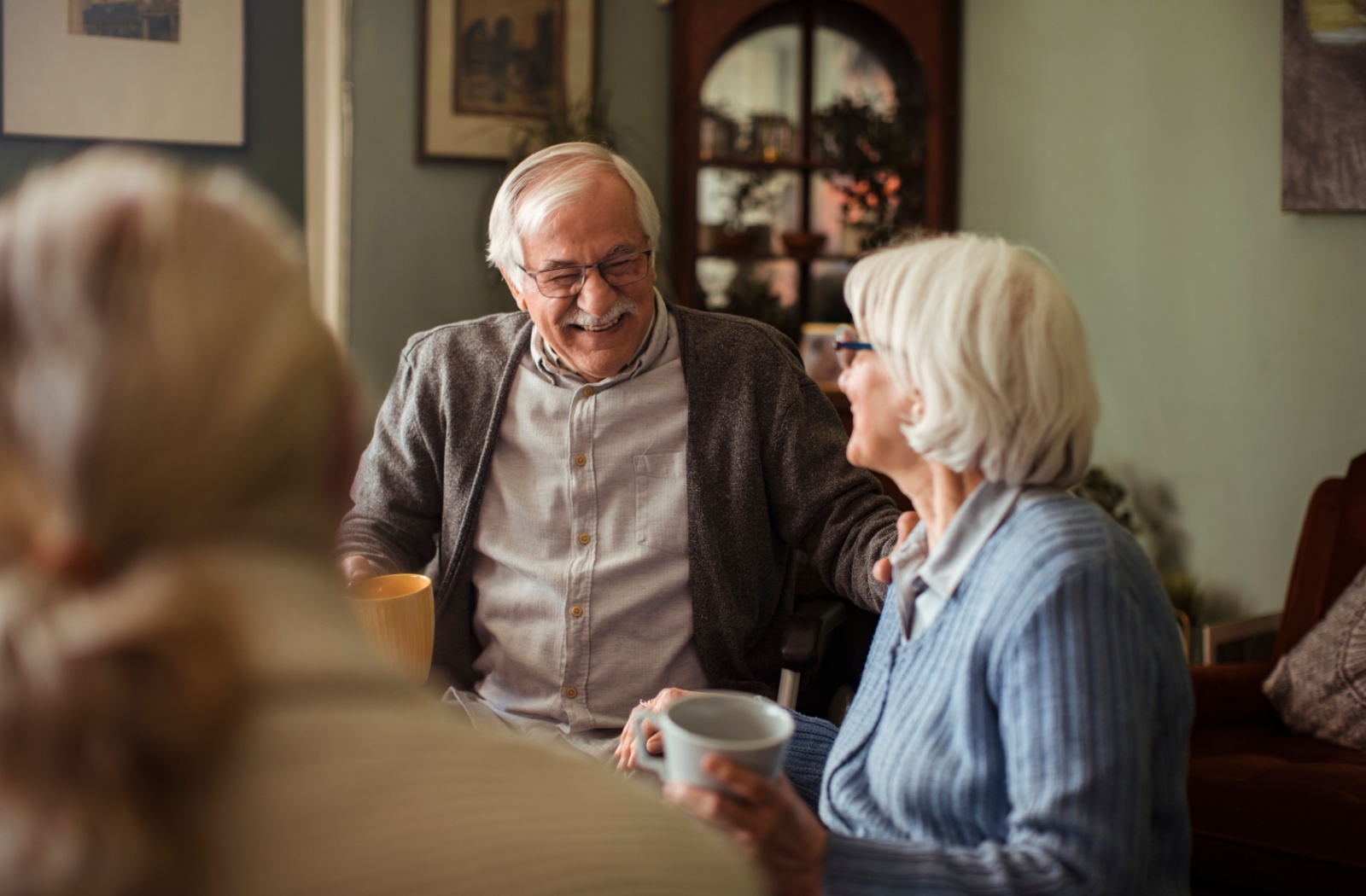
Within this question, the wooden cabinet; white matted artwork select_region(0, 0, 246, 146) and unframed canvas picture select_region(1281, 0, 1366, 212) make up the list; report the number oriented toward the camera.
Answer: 3

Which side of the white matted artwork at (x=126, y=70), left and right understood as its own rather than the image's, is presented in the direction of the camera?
front

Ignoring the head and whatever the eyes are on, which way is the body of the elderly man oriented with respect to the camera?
toward the camera

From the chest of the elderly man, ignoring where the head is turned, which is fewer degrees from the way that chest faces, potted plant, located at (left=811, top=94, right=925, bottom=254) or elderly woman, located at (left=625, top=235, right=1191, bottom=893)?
the elderly woman

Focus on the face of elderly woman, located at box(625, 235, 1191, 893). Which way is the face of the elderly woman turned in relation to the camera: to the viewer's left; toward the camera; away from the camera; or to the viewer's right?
to the viewer's left

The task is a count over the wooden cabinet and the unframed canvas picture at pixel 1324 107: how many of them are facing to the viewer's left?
0

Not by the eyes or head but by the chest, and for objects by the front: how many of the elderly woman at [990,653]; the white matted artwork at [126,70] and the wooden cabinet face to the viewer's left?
1

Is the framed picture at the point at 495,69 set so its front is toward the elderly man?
yes

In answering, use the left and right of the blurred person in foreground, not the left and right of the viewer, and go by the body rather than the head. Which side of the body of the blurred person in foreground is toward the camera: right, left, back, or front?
back

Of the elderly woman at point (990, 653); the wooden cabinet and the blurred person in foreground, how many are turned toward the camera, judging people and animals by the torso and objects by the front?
1

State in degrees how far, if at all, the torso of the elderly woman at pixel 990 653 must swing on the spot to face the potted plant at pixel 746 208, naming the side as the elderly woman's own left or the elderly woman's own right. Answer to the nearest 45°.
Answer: approximately 90° to the elderly woman's own right

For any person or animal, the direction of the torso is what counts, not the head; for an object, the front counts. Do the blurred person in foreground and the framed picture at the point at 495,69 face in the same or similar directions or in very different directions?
very different directions

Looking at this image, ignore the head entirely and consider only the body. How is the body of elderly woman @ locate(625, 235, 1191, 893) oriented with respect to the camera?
to the viewer's left

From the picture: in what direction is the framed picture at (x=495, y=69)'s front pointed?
toward the camera

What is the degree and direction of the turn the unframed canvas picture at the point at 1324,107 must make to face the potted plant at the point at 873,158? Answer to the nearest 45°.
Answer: approximately 135° to its right
